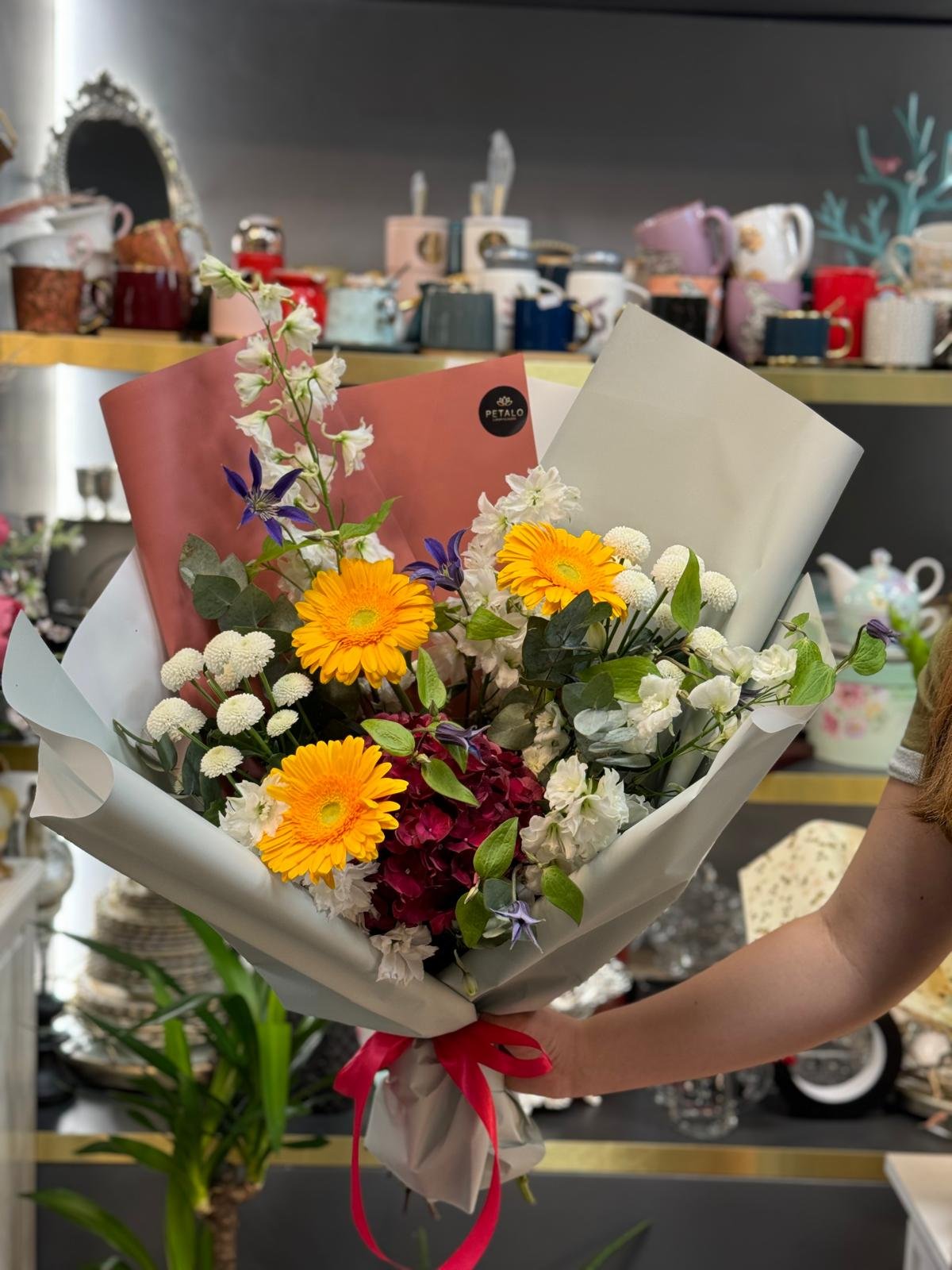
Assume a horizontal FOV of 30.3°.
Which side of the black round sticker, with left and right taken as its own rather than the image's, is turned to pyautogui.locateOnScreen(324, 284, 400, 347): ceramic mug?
back

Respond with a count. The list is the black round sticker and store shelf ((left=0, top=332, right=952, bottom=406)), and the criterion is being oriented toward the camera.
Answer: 2

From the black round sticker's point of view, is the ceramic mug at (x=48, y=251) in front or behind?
behind

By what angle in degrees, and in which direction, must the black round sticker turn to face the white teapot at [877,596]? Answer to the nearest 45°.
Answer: approximately 135° to its left

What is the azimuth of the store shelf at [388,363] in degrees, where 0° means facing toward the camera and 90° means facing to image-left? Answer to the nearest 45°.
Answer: approximately 0°

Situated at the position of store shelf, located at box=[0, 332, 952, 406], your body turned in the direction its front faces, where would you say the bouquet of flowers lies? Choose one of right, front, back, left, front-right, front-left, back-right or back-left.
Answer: front

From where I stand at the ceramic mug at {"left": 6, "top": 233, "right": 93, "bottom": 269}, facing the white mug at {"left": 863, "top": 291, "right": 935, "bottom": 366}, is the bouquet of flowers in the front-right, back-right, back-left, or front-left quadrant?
front-right

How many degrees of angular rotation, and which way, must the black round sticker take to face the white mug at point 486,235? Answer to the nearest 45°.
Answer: approximately 180°

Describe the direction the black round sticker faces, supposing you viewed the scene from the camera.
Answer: facing the viewer

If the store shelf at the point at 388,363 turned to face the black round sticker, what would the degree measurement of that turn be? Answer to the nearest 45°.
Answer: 0° — it already faces it

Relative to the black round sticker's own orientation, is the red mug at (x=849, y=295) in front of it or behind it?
behind
